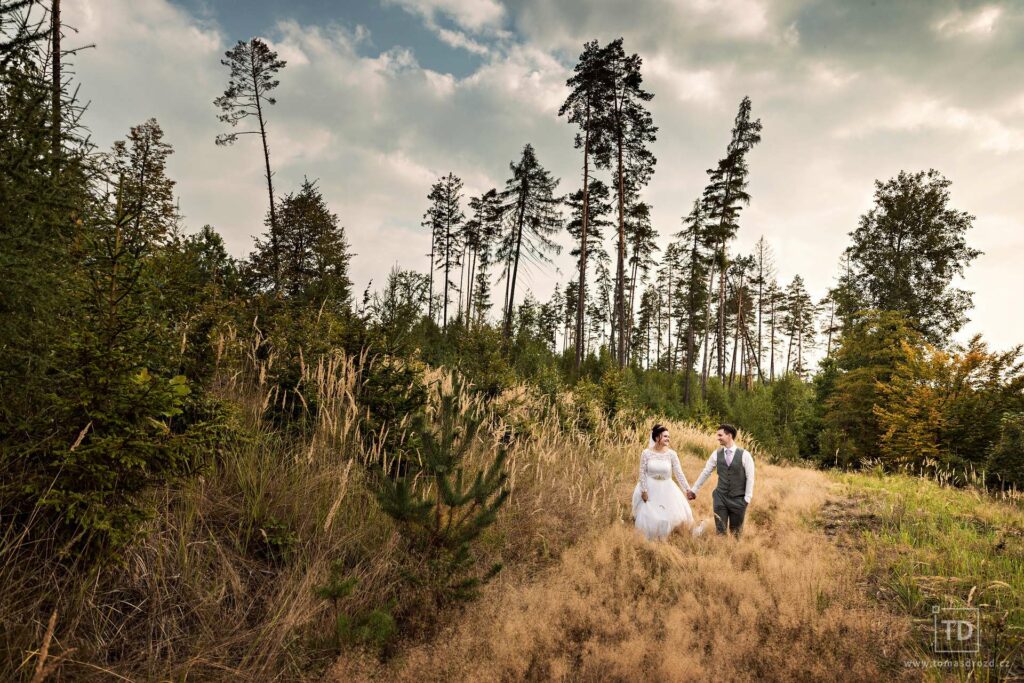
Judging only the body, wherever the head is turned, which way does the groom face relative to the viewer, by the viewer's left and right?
facing the viewer

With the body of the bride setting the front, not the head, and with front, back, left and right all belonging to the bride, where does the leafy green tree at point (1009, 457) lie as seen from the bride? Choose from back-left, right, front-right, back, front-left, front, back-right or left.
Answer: back-left

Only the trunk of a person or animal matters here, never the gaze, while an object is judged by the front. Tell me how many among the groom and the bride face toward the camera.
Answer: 2

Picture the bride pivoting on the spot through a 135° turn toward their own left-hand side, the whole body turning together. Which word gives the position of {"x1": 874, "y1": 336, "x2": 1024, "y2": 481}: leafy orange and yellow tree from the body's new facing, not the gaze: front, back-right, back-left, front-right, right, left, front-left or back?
front

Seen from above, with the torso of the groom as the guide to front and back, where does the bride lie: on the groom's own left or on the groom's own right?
on the groom's own right

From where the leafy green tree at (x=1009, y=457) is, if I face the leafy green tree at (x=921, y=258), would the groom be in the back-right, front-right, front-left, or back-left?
back-left

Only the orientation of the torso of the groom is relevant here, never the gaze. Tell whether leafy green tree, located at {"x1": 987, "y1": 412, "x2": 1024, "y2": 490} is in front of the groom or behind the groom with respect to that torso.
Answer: behind

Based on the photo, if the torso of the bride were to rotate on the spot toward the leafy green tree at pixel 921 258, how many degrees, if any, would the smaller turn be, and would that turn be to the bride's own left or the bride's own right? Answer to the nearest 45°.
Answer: approximately 135° to the bride's own left

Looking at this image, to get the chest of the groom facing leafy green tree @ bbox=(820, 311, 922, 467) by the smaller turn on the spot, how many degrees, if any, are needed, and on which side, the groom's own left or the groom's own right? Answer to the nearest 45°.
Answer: approximately 180°
